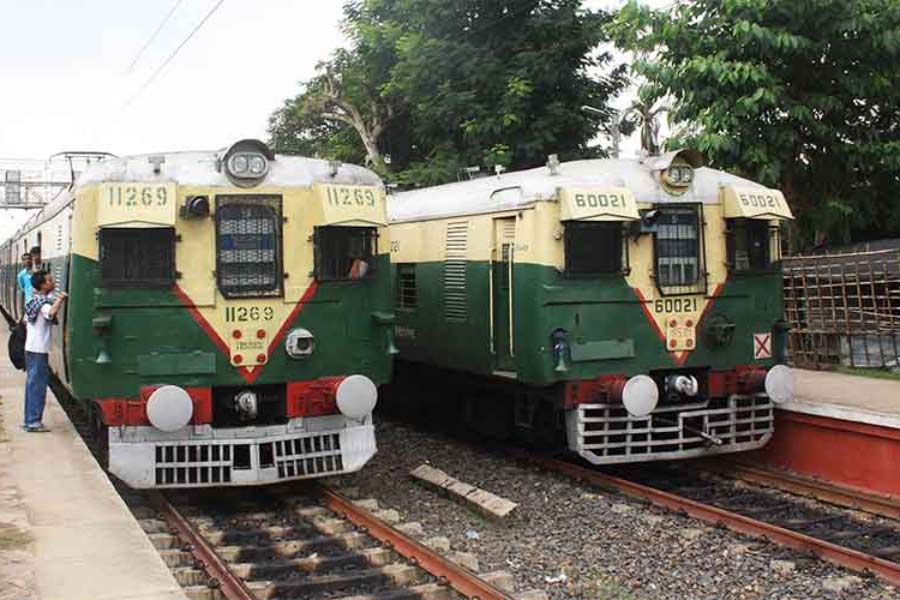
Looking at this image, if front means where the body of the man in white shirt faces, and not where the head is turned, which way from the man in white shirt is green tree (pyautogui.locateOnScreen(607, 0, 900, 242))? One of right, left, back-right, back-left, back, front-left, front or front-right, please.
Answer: front

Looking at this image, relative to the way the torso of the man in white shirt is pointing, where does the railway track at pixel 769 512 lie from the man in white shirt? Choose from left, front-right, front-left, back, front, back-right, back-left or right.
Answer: front-right

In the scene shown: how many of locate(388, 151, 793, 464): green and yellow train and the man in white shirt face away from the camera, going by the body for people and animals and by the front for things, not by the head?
0

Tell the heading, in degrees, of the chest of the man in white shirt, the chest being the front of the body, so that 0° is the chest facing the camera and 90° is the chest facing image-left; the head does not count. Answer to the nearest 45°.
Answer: approximately 270°

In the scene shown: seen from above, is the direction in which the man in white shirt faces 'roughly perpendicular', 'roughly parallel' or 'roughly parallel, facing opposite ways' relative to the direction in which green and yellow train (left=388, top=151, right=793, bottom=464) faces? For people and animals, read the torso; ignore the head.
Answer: roughly perpendicular

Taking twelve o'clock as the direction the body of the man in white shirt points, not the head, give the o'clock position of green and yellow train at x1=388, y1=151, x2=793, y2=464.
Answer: The green and yellow train is roughly at 1 o'clock from the man in white shirt.

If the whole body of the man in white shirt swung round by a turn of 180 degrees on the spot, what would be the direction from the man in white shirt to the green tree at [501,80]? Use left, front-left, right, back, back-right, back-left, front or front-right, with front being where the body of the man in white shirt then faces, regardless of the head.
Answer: back-right

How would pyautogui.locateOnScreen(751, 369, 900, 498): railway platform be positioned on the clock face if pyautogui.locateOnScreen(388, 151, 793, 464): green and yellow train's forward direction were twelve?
The railway platform is roughly at 10 o'clock from the green and yellow train.

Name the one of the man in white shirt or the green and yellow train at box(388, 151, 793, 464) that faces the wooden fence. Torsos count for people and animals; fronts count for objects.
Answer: the man in white shirt

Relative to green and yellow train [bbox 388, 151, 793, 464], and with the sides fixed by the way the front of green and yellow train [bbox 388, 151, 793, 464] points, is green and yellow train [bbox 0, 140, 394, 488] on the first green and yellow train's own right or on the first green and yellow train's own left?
on the first green and yellow train's own right

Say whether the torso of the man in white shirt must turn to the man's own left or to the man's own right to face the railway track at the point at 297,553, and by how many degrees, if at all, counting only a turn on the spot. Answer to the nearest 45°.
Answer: approximately 45° to the man's own right

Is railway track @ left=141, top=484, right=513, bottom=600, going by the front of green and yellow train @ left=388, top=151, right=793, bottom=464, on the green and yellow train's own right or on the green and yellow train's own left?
on the green and yellow train's own right

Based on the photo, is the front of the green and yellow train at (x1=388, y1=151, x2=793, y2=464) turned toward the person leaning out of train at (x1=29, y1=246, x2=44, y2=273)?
no

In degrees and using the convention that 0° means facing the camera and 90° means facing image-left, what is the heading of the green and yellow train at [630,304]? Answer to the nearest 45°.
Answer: approximately 315°

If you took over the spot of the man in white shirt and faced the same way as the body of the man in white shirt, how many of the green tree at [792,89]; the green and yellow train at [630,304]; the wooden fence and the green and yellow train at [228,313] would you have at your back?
0

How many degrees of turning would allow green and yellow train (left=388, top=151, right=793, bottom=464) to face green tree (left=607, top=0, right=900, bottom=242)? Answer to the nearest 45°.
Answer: approximately 90° to its left
